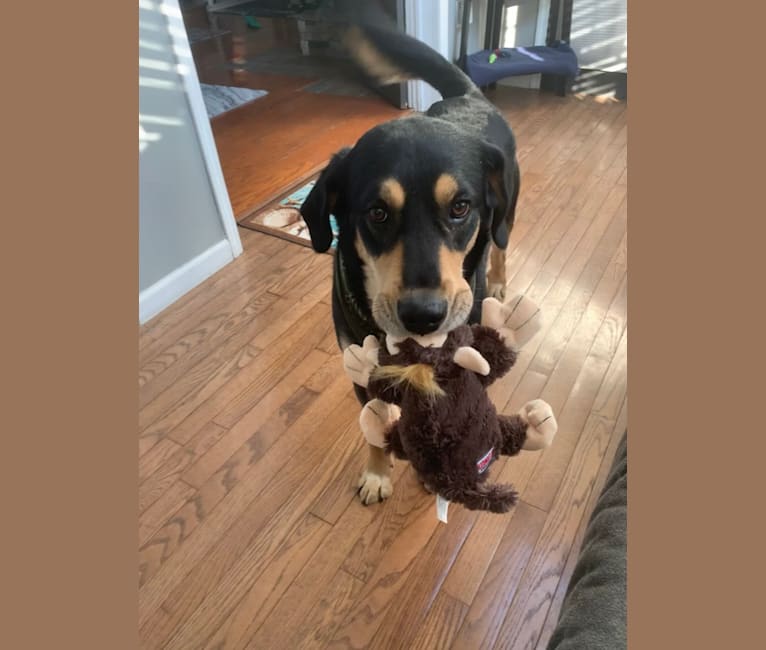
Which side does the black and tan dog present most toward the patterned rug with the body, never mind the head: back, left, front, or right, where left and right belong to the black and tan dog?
back

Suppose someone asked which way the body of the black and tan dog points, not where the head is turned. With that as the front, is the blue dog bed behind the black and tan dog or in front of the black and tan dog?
behind

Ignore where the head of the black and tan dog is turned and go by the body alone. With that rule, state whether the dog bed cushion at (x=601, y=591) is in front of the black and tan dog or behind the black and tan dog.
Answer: in front

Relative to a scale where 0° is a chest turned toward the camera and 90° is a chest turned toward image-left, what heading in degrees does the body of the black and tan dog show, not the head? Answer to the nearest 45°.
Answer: approximately 0°

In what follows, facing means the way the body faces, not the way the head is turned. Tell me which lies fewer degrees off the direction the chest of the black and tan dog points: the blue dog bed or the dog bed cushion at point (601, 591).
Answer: the dog bed cushion

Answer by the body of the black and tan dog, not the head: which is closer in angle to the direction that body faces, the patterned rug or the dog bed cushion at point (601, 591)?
the dog bed cushion
